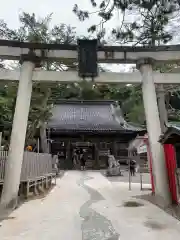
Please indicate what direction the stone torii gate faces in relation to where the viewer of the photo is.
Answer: facing the viewer
